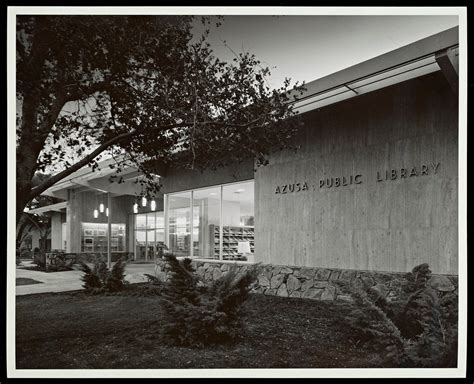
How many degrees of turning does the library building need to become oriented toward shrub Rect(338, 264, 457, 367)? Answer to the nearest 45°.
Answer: approximately 45° to its left

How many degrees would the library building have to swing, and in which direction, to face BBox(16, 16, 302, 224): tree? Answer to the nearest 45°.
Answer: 0° — it already faces it

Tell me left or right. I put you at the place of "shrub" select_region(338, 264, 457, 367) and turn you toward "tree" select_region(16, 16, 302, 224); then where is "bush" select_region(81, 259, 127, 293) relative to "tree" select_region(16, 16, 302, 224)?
right

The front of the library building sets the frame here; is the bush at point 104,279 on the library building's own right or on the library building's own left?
on the library building's own right

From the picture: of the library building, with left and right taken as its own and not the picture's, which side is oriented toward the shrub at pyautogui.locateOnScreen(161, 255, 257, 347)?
front

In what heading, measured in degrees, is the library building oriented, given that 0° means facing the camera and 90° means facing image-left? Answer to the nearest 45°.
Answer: approximately 45°

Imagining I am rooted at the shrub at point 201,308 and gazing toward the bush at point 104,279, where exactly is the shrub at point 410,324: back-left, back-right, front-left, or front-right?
back-right
